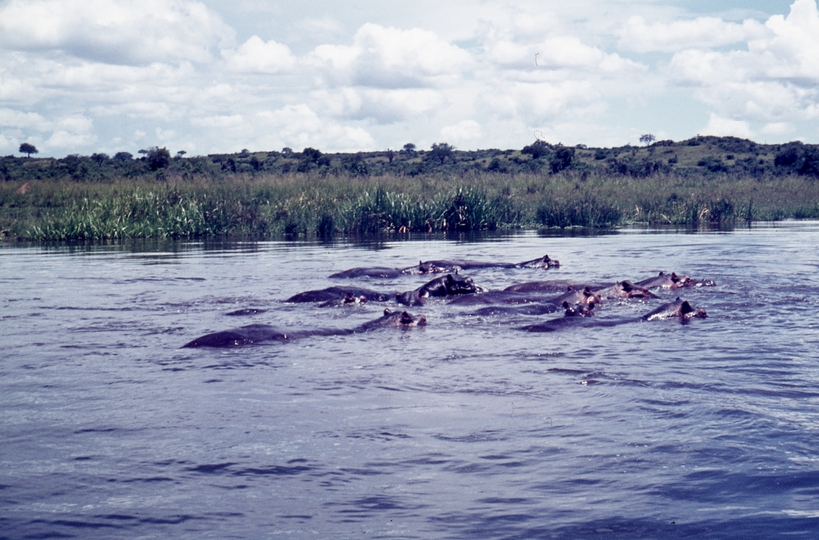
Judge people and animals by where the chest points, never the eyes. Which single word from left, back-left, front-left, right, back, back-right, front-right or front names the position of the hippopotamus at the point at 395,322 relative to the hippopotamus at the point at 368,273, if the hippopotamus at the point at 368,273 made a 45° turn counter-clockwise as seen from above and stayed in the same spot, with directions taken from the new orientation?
back-right

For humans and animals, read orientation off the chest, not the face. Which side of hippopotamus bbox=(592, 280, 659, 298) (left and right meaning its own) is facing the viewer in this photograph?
right

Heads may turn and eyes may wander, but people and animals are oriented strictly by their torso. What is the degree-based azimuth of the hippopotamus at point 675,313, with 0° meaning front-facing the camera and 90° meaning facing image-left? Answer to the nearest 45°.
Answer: approximately 270°

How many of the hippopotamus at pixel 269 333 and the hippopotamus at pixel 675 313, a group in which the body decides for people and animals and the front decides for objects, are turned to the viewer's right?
2

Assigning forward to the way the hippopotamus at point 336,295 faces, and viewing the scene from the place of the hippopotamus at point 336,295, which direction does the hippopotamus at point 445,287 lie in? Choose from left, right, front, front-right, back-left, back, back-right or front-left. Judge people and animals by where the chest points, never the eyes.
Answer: front

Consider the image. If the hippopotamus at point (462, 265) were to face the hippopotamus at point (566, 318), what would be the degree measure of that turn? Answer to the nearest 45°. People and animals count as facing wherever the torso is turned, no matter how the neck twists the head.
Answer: approximately 90° to its right

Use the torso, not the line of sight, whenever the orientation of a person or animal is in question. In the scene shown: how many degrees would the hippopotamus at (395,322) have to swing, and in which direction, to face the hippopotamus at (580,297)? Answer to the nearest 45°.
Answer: approximately 45° to its left

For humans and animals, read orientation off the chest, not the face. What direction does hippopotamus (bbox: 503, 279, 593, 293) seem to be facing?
to the viewer's right

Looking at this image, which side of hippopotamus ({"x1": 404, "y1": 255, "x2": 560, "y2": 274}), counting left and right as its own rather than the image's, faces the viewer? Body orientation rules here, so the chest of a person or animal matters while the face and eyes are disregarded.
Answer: right

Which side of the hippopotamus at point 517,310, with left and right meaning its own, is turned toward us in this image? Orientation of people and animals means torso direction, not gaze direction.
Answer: right

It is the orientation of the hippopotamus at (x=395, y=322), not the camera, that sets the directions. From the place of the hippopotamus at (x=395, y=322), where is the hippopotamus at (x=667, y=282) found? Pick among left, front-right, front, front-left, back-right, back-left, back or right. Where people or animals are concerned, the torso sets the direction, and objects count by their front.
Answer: front-left

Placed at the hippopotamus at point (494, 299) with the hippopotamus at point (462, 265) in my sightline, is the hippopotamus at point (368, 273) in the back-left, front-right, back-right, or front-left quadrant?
front-left

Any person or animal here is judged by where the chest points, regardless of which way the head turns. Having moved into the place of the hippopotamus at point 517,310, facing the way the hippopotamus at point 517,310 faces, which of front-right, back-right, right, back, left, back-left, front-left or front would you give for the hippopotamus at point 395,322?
back-right

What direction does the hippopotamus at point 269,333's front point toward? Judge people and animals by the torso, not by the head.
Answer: to the viewer's right

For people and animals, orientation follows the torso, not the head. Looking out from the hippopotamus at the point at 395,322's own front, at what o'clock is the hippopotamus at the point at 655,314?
the hippopotamus at the point at 655,314 is roughly at 12 o'clock from the hippopotamus at the point at 395,322.

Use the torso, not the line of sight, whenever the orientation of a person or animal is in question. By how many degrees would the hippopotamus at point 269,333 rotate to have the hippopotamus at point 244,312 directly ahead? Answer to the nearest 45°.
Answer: approximately 90° to its left

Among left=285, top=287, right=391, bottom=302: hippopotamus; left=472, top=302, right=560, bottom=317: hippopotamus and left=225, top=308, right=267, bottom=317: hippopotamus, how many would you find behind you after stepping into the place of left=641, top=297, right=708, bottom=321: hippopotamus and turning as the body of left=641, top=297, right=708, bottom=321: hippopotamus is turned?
3

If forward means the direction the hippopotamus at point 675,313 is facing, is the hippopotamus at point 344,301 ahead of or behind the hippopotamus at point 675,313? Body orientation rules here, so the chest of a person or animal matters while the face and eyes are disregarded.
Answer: behind

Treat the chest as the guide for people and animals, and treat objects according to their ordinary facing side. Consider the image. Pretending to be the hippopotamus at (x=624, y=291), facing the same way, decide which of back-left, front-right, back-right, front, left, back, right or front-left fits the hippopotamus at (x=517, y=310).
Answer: back-right

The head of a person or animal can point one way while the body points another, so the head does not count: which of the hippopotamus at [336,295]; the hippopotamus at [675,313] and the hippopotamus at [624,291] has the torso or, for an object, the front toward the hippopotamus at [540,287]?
the hippopotamus at [336,295]
